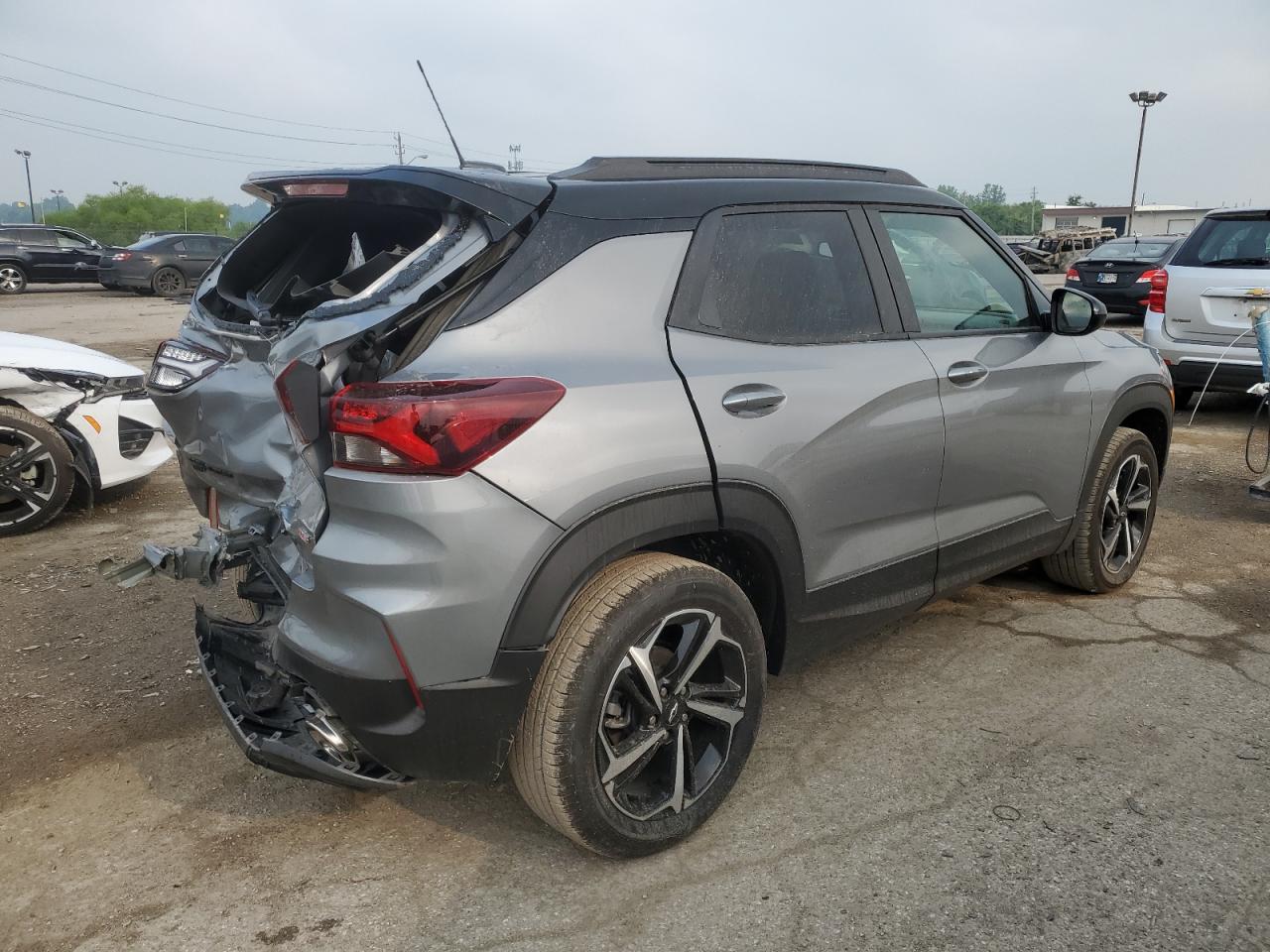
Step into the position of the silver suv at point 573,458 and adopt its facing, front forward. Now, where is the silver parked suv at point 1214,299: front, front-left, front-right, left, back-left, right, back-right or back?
front

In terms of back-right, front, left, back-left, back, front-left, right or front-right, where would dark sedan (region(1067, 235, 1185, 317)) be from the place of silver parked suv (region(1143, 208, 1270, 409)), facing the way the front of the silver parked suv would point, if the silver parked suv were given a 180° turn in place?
back

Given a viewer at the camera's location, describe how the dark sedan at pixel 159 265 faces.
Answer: facing away from the viewer and to the right of the viewer

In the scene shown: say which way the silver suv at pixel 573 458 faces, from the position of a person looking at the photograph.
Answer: facing away from the viewer and to the right of the viewer

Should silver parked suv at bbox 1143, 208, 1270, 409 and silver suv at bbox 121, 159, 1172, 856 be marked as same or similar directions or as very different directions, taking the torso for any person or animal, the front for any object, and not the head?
same or similar directions

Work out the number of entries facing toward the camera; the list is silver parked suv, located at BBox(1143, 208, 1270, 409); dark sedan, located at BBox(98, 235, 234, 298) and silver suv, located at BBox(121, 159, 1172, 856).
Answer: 0

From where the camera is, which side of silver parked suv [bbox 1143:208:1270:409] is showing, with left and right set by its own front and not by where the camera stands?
back

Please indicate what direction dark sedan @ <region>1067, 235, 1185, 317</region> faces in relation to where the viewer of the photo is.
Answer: facing away from the viewer and to the right of the viewer

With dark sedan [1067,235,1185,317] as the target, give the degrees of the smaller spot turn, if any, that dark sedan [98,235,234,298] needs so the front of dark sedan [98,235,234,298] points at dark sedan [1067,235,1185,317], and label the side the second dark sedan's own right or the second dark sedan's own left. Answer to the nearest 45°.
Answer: approximately 90° to the second dark sedan's own right

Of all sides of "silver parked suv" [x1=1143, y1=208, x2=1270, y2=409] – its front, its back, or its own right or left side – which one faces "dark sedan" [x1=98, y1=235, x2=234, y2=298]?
left

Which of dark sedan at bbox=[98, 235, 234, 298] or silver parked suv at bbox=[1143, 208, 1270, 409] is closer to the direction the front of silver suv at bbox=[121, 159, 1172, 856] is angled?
the silver parked suv

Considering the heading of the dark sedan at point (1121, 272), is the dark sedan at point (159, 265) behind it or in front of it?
behind
